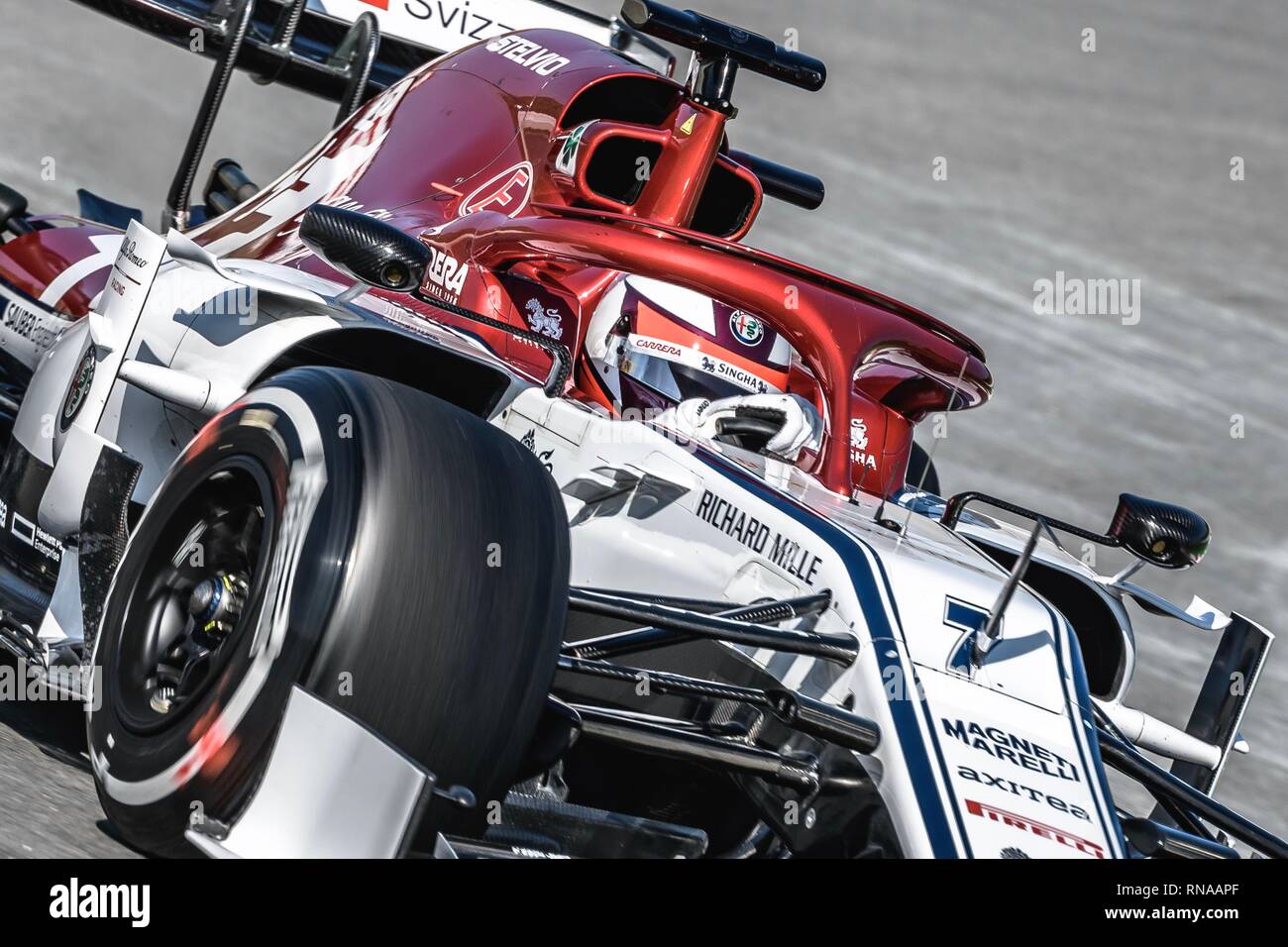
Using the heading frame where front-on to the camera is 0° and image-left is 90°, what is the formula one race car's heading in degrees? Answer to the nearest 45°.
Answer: approximately 315°
